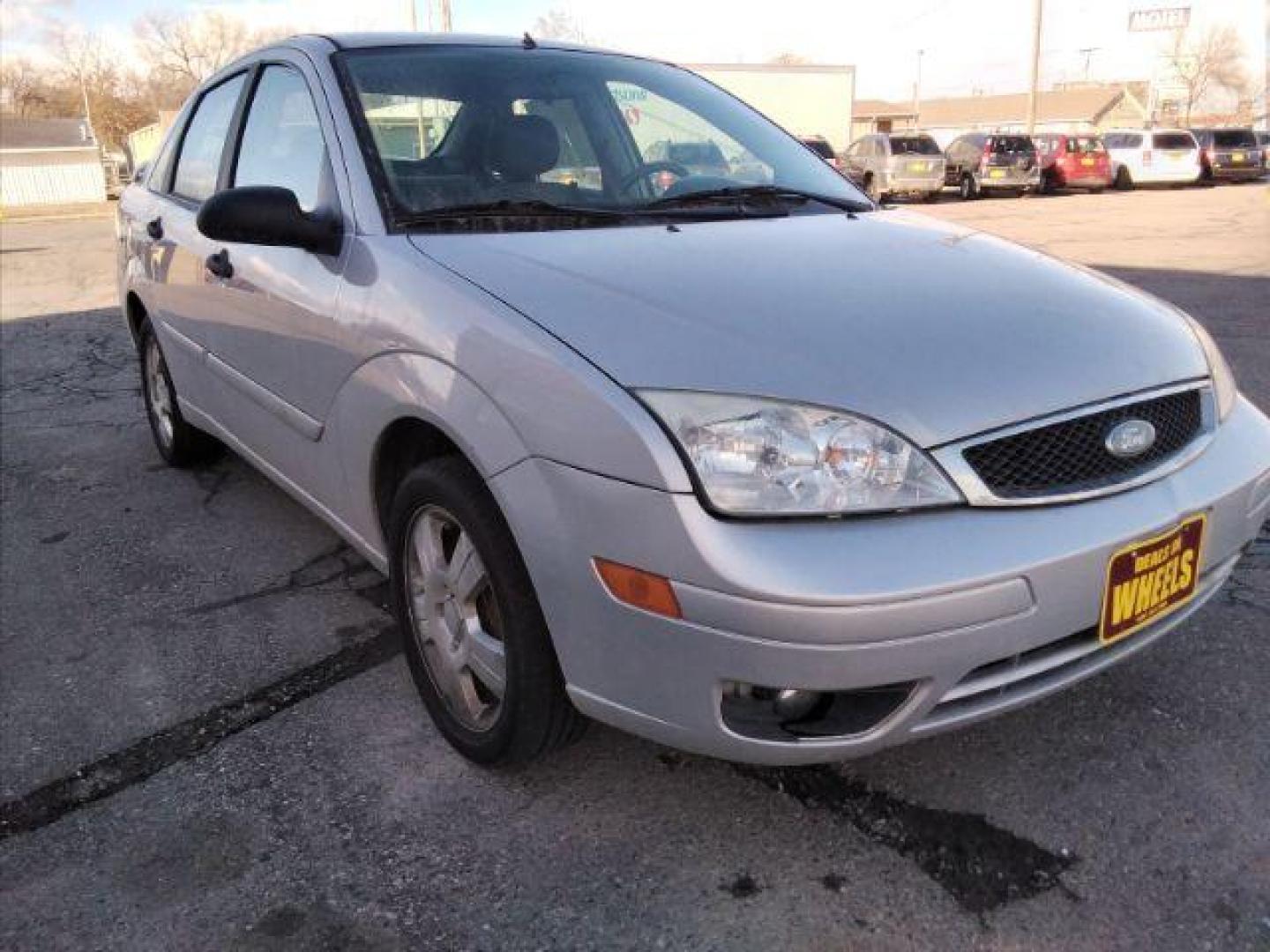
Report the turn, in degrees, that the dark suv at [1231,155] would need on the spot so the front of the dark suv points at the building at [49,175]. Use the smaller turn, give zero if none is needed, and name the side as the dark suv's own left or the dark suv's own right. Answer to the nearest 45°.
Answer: approximately 45° to the dark suv's own left

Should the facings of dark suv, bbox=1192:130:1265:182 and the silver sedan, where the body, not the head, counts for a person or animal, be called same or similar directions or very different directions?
very different directions

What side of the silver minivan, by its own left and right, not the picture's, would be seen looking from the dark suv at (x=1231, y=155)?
right

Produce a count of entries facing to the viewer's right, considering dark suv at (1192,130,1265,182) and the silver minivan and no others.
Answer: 0

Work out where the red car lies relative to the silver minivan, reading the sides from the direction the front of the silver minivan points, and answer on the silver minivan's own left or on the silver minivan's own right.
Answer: on the silver minivan's own right

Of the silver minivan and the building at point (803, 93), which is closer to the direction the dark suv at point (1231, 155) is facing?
the building

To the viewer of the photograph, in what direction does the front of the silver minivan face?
facing away from the viewer and to the left of the viewer

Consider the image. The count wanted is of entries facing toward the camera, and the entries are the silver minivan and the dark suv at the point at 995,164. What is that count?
0

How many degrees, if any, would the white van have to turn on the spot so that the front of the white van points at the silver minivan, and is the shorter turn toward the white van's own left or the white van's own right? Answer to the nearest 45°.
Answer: approximately 90° to the white van's own left
